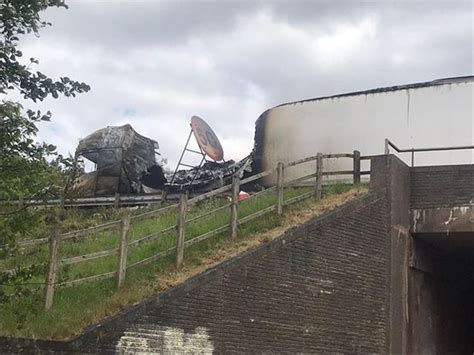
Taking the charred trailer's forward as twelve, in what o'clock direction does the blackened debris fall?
The blackened debris is roughly at 1 o'clock from the charred trailer.

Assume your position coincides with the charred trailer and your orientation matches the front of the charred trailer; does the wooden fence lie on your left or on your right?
on your left

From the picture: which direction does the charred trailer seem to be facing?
to the viewer's left

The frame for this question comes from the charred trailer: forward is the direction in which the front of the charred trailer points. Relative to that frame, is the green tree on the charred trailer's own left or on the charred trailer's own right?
on the charred trailer's own left
